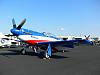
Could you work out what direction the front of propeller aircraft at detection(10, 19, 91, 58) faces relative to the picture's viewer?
facing the viewer and to the left of the viewer
